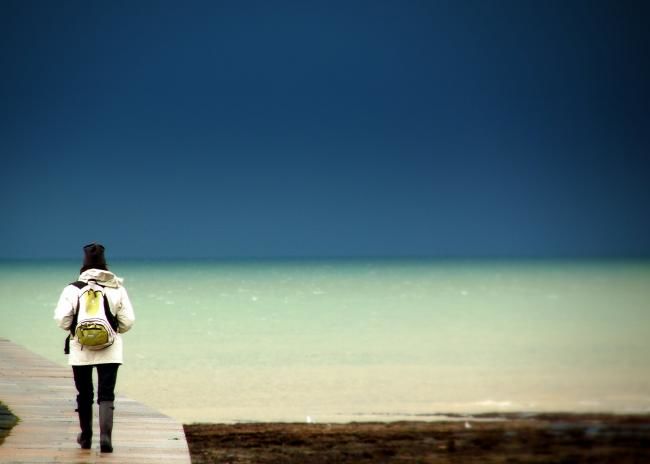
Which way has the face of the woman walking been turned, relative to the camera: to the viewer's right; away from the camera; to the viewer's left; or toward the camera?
away from the camera

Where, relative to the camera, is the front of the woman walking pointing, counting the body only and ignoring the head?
away from the camera
